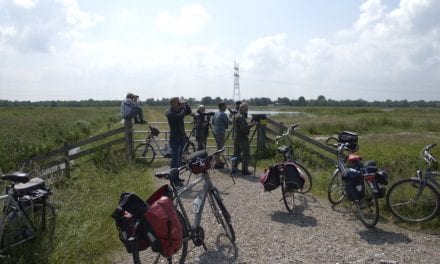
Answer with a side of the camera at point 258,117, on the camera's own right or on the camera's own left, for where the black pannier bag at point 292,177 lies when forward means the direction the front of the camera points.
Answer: on the camera's own right

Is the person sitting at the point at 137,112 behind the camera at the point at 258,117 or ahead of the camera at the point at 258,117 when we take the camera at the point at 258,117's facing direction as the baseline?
behind

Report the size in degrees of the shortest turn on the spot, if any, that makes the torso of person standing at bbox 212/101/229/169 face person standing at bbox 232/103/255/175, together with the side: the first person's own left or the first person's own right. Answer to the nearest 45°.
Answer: approximately 135° to the first person's own right

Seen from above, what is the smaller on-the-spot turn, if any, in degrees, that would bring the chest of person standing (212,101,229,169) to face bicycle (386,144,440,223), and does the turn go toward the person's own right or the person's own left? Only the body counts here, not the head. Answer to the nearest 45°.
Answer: approximately 135° to the person's own right

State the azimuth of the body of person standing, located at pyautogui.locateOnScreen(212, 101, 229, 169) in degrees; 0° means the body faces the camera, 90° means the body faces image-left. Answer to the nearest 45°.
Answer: approximately 180°

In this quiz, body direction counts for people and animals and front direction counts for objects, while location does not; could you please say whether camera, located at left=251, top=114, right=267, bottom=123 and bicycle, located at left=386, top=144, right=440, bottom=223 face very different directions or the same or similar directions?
very different directions
